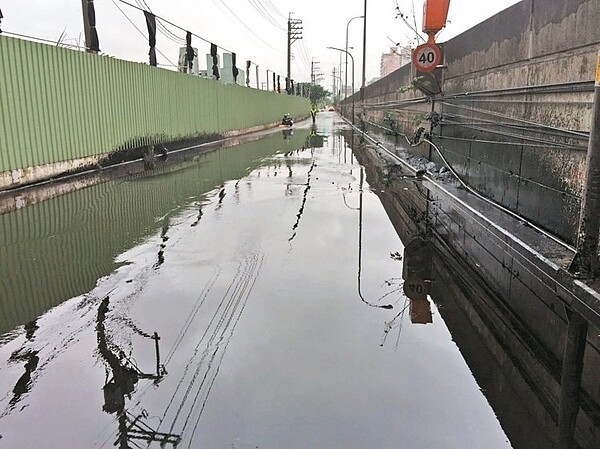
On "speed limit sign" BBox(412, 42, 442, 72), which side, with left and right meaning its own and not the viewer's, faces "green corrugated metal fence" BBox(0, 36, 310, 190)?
right

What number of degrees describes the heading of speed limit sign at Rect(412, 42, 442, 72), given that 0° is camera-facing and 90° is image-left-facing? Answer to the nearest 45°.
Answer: approximately 0°

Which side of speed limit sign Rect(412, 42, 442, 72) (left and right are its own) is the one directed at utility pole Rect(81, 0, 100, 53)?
right
